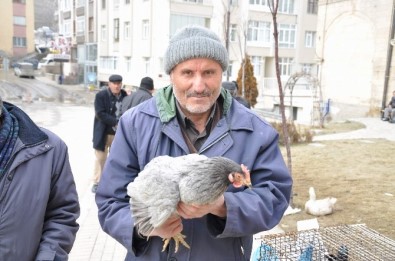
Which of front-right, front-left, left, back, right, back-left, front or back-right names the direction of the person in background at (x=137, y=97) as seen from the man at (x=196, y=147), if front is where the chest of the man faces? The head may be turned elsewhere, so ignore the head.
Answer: back

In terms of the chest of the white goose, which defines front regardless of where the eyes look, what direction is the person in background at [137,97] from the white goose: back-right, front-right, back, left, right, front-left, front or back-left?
front

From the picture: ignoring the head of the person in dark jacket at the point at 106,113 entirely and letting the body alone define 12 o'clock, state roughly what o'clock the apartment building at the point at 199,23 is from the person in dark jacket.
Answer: The apartment building is roughly at 8 o'clock from the person in dark jacket.

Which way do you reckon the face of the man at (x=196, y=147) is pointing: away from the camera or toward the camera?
toward the camera

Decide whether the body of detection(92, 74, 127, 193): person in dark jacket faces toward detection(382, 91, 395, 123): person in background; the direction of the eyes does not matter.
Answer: no

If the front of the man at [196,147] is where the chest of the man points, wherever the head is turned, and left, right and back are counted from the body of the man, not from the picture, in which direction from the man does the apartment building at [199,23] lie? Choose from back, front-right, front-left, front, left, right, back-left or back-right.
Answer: back

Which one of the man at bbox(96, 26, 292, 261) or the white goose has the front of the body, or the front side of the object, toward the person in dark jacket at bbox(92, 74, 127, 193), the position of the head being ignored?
the white goose

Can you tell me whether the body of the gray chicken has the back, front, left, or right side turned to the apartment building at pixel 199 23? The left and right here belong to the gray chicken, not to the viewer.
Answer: left

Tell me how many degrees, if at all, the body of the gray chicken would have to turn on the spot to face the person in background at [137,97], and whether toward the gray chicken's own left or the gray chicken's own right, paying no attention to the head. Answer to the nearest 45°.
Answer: approximately 90° to the gray chicken's own left

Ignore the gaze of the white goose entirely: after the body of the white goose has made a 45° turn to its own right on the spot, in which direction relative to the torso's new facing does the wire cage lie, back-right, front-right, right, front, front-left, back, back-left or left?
back-left

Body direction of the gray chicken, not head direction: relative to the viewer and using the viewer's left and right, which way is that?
facing to the right of the viewer

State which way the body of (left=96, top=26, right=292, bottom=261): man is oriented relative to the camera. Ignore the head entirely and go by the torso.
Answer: toward the camera

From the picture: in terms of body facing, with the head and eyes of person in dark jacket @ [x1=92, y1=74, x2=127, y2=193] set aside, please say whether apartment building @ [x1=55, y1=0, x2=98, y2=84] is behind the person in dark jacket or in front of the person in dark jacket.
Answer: behind
